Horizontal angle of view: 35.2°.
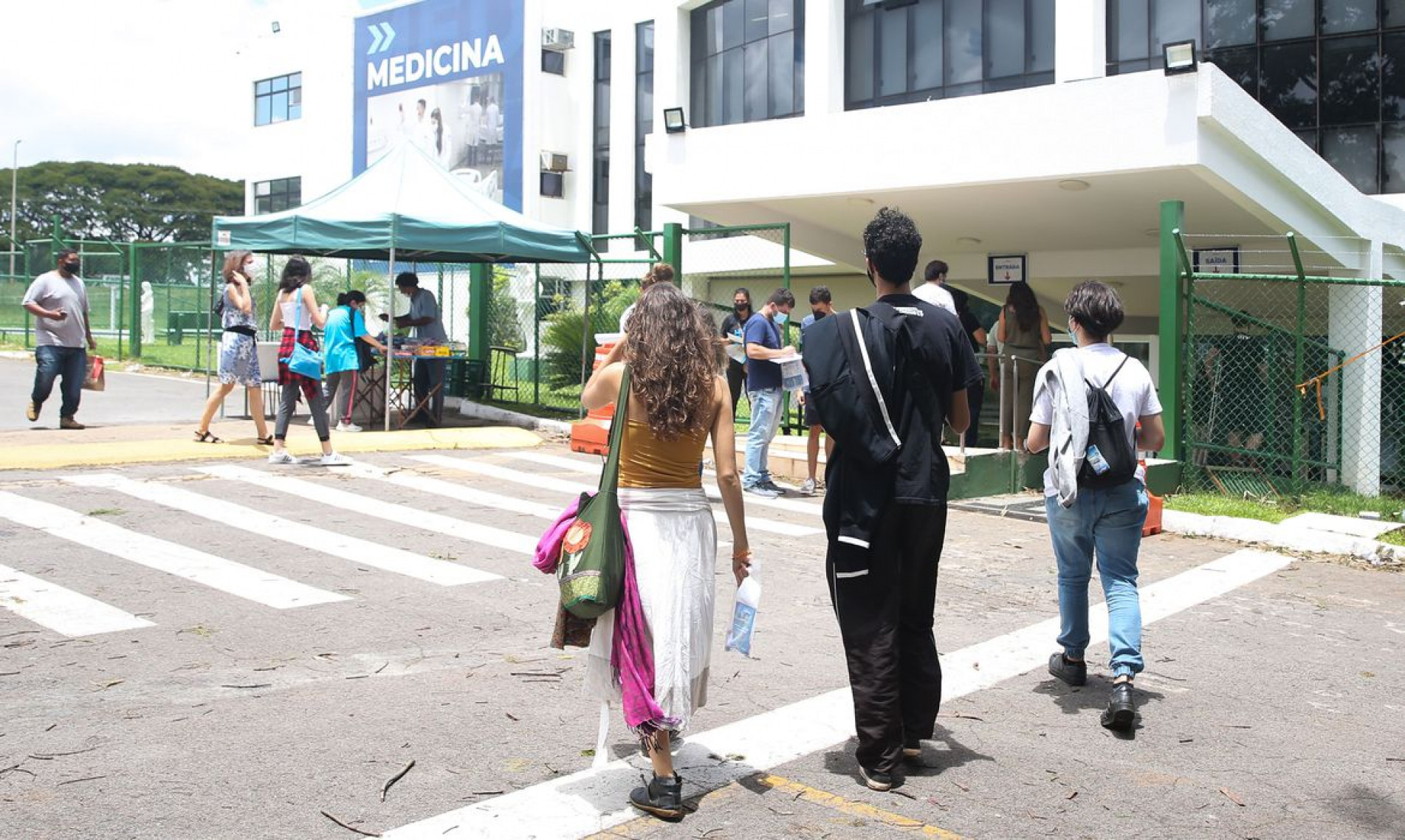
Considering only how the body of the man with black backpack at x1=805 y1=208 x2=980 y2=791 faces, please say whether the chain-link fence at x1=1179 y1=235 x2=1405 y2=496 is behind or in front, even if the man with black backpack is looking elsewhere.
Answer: in front

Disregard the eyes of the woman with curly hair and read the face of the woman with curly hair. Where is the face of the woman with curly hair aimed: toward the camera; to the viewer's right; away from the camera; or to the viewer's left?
away from the camera

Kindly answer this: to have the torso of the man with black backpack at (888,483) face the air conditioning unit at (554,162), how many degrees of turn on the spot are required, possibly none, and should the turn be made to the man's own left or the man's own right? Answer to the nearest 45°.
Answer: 0° — they already face it

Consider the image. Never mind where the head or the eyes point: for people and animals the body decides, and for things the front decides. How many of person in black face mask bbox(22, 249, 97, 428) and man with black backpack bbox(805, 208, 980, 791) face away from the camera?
1

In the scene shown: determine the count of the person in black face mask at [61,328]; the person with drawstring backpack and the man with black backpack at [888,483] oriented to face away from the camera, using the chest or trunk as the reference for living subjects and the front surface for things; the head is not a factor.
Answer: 2

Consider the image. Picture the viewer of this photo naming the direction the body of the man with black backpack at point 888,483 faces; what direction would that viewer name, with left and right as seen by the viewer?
facing away from the viewer

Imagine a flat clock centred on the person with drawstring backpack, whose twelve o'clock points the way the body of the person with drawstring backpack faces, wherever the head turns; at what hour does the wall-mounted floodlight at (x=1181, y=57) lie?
The wall-mounted floodlight is roughly at 12 o'clock from the person with drawstring backpack.

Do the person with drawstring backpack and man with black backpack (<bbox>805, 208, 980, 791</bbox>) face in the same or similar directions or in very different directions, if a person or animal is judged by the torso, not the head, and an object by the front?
same or similar directions

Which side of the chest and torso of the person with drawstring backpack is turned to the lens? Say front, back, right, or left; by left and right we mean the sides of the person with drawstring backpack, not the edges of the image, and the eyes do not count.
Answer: back

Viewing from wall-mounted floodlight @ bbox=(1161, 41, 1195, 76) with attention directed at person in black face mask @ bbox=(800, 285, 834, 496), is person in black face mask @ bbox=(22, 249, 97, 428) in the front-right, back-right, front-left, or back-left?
front-right

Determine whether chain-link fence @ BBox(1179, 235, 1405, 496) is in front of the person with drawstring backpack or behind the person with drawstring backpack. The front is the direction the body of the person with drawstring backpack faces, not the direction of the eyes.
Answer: in front
